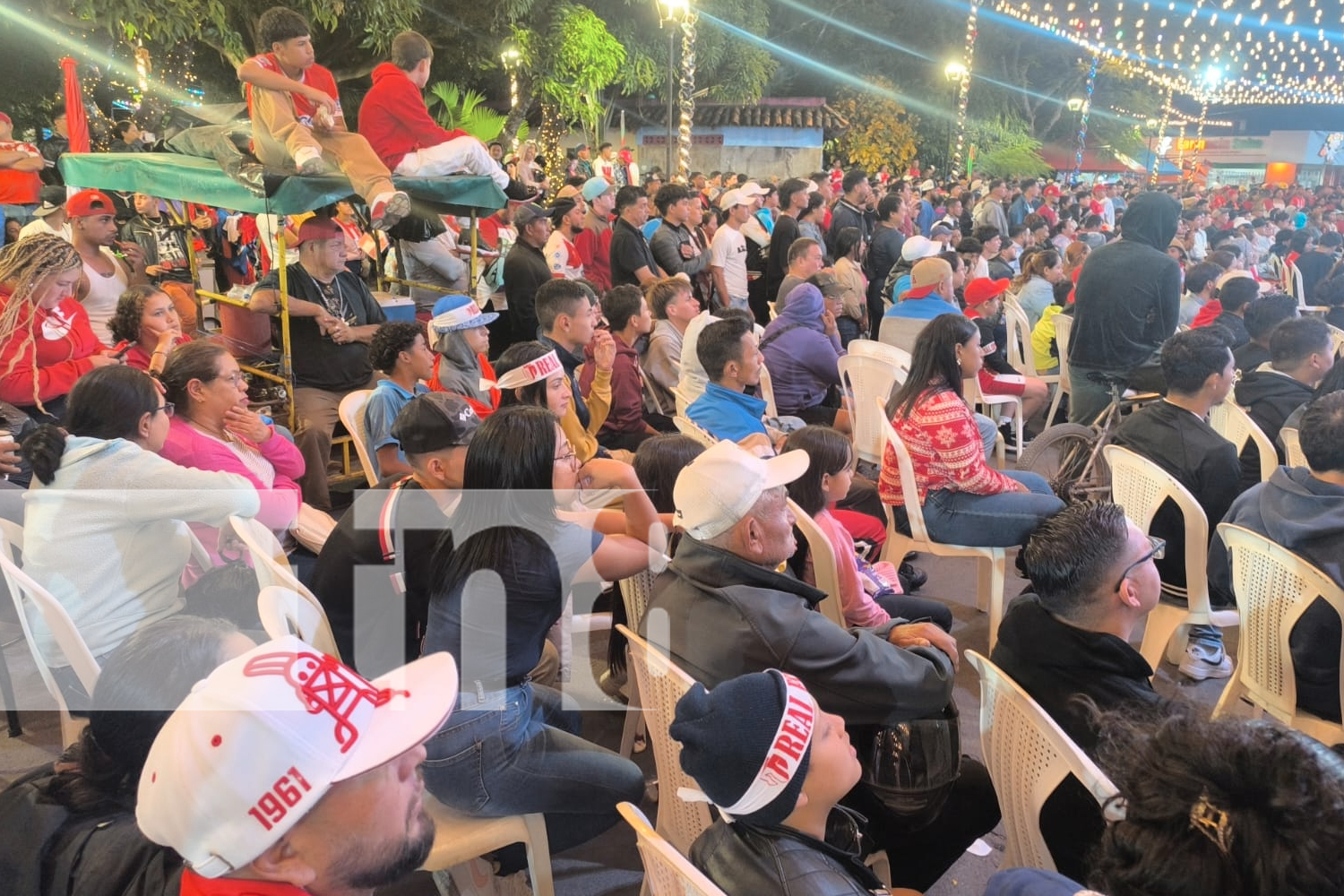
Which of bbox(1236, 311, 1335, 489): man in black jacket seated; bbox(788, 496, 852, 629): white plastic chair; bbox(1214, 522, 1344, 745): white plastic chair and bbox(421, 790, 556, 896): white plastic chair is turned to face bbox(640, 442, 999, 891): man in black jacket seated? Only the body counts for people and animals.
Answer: bbox(421, 790, 556, 896): white plastic chair

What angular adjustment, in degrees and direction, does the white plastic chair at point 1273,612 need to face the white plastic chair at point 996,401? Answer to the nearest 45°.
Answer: approximately 90° to its left

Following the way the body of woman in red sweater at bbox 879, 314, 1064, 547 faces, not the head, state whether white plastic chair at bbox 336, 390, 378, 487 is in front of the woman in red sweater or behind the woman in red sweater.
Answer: behind

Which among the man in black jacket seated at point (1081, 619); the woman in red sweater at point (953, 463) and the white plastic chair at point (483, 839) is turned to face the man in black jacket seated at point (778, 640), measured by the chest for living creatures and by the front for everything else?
the white plastic chair

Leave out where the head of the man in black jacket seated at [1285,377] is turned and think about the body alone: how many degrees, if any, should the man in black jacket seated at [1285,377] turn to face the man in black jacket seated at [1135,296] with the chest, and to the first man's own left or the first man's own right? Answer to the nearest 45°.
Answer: approximately 90° to the first man's own left

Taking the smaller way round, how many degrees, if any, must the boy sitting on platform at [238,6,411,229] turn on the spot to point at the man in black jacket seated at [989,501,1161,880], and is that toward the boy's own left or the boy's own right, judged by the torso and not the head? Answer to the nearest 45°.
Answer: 0° — they already face them

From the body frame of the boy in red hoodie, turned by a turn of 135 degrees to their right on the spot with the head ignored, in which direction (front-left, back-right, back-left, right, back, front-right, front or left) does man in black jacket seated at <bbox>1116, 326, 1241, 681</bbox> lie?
left

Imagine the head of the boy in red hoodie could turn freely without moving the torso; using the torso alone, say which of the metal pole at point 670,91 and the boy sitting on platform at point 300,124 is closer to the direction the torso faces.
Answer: the metal pole

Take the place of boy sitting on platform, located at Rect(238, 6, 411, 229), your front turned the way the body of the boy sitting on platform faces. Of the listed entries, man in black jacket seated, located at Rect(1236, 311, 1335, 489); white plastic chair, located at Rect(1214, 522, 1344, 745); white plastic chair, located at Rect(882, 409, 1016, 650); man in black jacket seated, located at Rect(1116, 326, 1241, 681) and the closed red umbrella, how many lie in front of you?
4

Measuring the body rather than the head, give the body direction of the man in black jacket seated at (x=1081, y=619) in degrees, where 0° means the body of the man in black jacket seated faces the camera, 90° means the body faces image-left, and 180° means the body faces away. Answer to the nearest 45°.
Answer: approximately 225°

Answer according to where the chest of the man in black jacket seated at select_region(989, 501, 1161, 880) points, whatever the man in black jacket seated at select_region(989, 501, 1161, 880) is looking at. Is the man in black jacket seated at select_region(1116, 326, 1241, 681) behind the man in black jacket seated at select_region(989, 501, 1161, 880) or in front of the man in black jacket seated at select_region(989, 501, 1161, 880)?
in front

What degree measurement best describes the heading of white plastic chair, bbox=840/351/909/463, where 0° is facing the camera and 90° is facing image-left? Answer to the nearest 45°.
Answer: approximately 225°

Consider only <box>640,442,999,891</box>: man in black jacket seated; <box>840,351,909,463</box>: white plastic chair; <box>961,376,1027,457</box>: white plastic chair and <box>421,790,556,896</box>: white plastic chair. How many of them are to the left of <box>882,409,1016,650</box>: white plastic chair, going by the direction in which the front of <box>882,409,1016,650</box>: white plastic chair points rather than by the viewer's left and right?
2

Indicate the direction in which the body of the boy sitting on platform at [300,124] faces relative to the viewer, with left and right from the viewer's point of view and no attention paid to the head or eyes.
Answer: facing the viewer and to the right of the viewer
